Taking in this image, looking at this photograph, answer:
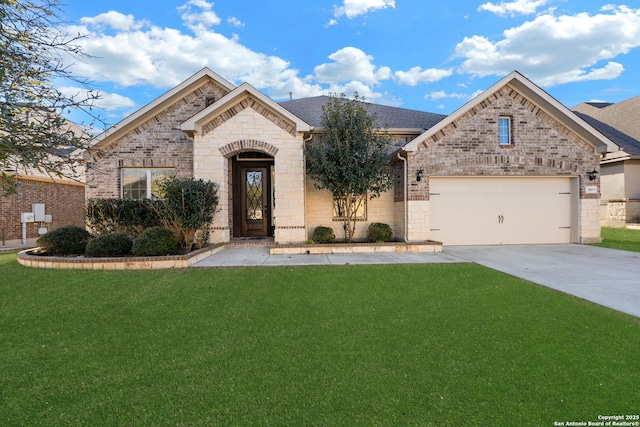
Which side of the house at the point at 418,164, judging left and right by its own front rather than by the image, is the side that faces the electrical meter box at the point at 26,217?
right

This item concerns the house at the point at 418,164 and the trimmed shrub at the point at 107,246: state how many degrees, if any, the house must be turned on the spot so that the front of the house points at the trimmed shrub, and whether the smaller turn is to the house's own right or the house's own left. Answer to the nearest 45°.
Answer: approximately 45° to the house's own right

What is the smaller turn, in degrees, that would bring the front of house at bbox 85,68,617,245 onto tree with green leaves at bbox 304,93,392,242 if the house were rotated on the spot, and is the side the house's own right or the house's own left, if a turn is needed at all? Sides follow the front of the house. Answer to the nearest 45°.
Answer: approximately 45° to the house's own right

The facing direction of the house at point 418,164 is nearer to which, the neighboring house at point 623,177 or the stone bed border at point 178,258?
the stone bed border

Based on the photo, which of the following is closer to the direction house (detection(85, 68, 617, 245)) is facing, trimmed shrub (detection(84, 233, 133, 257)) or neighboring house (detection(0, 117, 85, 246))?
the trimmed shrub

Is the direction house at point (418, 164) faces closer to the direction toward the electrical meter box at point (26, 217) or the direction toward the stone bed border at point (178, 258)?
the stone bed border

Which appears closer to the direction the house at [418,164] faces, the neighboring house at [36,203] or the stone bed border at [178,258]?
the stone bed border

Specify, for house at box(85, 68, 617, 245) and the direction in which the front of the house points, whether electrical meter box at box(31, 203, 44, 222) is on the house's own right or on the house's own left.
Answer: on the house's own right

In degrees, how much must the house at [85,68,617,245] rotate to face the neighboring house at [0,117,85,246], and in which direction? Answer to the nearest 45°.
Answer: approximately 90° to its right

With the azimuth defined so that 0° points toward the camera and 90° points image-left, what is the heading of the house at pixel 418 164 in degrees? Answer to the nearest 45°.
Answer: approximately 0°
